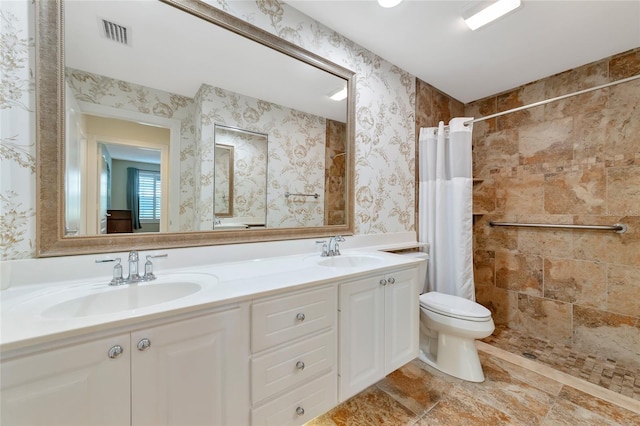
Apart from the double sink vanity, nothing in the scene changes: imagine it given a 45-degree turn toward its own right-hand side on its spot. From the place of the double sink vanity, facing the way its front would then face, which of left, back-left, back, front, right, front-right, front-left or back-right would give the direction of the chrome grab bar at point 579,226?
left

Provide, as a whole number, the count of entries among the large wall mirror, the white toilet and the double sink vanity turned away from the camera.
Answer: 0

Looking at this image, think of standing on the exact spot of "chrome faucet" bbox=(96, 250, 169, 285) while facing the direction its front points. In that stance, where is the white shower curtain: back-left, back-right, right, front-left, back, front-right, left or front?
left

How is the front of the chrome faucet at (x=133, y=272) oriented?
toward the camera

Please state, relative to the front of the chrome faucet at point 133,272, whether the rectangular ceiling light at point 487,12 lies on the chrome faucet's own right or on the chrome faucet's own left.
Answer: on the chrome faucet's own left

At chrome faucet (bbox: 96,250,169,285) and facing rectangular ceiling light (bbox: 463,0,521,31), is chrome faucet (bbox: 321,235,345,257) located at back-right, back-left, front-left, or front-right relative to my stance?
front-left

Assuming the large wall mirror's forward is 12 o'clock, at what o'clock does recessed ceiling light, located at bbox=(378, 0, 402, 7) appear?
The recessed ceiling light is roughly at 11 o'clock from the large wall mirror.

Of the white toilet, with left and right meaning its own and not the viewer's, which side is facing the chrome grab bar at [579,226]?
left

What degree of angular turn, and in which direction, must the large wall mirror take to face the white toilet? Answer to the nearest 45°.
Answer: approximately 45° to its left

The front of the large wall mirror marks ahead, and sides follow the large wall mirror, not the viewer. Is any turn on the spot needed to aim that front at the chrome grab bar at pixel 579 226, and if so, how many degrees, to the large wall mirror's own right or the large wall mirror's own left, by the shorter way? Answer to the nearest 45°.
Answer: approximately 45° to the large wall mirror's own left

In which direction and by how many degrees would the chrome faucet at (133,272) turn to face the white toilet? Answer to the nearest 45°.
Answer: approximately 90° to its left
